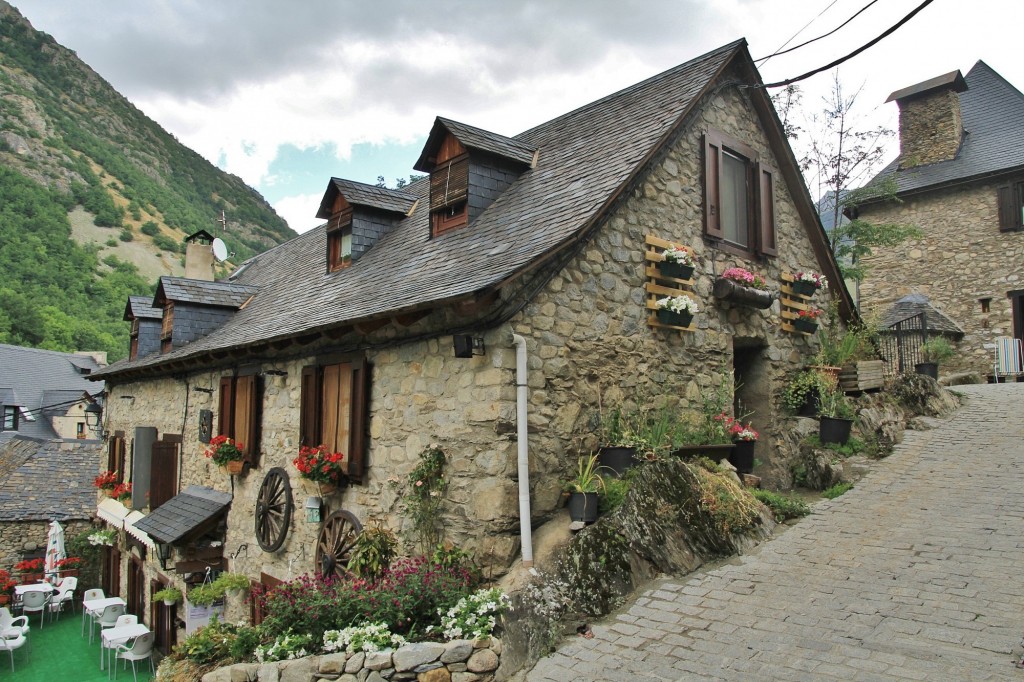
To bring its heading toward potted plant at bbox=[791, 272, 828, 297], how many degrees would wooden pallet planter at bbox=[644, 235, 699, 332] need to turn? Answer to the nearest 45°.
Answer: approximately 90° to its left

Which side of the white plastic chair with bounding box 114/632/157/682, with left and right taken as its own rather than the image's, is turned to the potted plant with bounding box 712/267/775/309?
back

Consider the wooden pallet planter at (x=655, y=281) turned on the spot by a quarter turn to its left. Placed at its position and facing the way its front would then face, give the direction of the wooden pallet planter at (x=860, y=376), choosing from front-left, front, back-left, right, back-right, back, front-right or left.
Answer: front

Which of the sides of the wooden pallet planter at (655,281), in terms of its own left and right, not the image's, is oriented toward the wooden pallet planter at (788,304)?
left

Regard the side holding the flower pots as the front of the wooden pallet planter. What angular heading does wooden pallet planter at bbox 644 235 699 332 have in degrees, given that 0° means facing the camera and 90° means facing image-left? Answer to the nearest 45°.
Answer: approximately 315°

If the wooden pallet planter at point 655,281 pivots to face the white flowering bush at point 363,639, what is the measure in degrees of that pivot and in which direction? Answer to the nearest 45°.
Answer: approximately 90° to its right

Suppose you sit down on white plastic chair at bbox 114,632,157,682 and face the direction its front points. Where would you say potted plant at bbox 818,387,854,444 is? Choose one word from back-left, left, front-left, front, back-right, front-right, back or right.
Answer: back

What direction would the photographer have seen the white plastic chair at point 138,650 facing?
facing away from the viewer and to the left of the viewer

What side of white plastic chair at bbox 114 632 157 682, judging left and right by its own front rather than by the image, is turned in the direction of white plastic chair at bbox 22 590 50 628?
front
